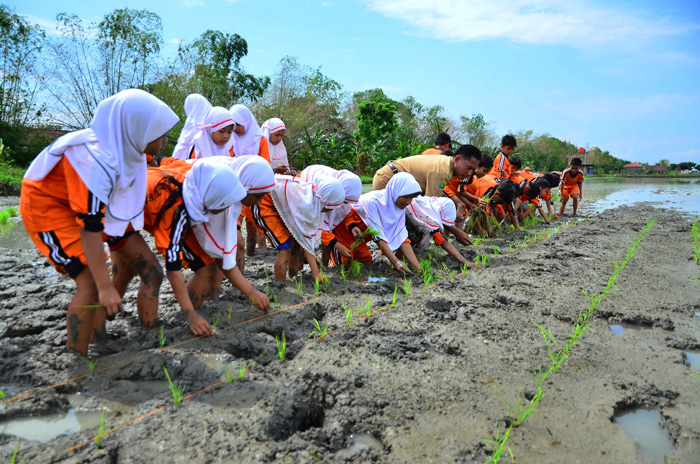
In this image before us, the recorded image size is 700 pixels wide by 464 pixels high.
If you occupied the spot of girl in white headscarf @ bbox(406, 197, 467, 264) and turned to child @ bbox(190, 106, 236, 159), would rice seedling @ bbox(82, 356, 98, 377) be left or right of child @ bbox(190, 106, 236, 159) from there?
left

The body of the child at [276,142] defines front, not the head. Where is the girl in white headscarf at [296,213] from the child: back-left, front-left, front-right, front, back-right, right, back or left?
front-right

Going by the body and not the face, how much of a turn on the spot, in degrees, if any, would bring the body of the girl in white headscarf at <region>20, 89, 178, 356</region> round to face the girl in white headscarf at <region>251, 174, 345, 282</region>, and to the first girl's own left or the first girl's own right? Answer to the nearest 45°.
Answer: approximately 45° to the first girl's own left

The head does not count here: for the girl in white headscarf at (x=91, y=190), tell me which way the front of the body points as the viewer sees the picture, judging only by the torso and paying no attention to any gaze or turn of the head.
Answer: to the viewer's right

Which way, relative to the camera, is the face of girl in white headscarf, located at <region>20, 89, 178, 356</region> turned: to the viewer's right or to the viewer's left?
to the viewer's right

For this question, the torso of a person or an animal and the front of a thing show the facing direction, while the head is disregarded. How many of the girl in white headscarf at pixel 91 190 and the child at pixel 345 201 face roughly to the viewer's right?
2

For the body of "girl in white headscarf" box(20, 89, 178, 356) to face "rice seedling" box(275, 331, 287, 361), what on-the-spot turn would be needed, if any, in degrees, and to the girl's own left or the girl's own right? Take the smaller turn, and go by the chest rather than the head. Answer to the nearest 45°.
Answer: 0° — they already face it

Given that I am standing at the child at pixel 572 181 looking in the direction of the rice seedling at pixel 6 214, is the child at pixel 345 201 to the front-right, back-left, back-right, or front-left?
front-left

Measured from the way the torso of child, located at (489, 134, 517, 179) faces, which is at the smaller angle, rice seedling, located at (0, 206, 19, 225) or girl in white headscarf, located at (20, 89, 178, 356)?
the girl in white headscarf

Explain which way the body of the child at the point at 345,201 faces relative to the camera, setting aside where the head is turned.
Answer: to the viewer's right

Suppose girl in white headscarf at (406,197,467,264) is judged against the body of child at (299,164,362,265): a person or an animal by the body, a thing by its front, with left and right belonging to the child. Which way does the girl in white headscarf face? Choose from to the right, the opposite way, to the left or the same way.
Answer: the same way

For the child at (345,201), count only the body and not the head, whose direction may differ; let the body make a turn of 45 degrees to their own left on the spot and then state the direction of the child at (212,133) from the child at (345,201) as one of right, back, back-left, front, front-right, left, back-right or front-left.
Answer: back-left

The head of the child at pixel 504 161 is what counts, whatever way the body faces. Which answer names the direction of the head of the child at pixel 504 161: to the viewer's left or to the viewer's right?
to the viewer's right
